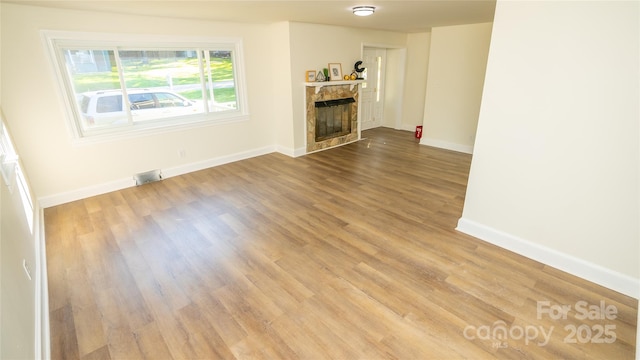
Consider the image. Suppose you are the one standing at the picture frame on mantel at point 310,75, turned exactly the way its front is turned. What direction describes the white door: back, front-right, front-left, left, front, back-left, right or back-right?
left

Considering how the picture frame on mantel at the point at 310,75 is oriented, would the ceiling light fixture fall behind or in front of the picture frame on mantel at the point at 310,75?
in front

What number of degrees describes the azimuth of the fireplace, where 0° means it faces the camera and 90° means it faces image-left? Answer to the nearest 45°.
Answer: approximately 315°

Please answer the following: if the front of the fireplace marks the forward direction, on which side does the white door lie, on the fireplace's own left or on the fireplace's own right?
on the fireplace's own left

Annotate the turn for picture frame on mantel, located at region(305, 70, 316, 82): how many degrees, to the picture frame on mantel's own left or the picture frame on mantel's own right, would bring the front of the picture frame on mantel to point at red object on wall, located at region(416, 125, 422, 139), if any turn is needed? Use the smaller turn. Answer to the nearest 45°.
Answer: approximately 45° to the picture frame on mantel's own left

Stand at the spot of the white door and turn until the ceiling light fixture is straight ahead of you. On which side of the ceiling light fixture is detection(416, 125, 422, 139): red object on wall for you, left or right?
left

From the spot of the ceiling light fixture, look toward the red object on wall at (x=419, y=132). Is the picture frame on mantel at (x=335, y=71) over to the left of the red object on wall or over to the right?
left

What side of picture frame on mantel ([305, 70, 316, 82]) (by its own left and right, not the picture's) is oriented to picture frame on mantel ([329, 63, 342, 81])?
left

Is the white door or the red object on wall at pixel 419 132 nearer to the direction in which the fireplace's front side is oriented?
the red object on wall

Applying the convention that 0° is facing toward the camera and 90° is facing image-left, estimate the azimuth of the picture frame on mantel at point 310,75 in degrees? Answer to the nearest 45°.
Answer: approximately 315°

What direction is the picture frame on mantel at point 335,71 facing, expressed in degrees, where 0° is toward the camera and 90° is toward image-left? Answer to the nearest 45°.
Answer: approximately 315°
